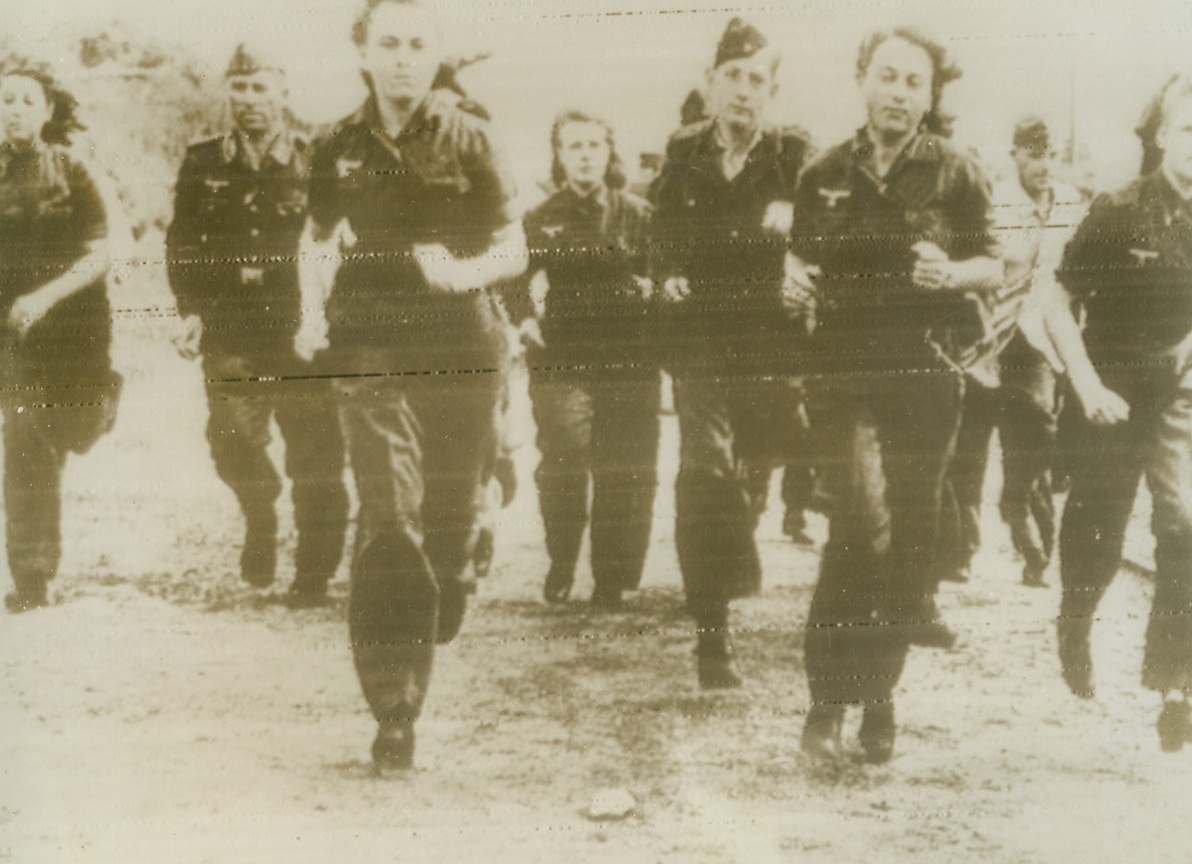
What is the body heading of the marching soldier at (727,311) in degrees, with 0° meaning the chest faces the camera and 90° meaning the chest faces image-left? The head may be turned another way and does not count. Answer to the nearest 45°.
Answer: approximately 0°

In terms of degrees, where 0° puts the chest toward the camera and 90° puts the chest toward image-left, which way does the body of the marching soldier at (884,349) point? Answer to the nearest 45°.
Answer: approximately 0°

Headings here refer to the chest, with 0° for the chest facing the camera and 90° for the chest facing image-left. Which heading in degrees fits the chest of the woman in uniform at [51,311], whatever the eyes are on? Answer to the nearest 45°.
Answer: approximately 45°
